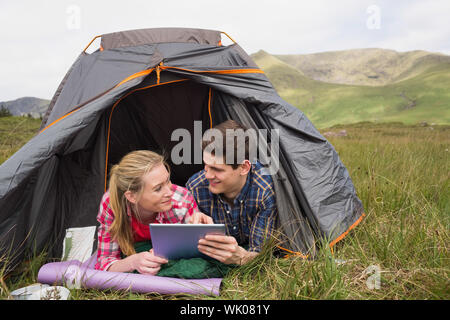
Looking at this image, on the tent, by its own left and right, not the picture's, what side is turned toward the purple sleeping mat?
front

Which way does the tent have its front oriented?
toward the camera

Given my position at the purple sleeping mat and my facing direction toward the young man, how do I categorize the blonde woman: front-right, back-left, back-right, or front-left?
front-left
